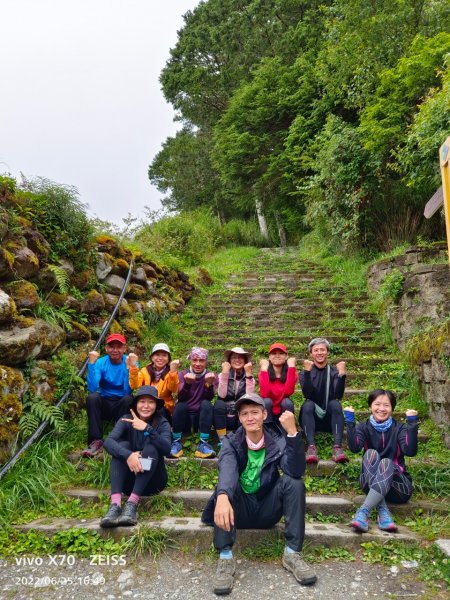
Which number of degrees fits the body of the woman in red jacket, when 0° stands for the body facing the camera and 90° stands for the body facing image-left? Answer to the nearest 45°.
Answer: approximately 0°

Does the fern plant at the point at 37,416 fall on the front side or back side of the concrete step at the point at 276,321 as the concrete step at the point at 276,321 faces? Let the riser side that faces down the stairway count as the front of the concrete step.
on the front side

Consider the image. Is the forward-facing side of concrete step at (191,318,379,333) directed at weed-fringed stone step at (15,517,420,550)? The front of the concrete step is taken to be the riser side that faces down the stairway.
yes

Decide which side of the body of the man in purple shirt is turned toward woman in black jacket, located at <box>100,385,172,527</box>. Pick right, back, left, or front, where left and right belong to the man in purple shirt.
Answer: front

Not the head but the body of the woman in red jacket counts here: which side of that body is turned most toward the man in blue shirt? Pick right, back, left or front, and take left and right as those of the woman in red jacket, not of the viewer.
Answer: right

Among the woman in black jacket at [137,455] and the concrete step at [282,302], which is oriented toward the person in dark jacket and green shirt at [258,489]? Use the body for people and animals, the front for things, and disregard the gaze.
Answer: the concrete step

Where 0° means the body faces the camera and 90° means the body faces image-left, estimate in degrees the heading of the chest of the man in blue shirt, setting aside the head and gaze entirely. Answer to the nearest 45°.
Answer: approximately 0°
